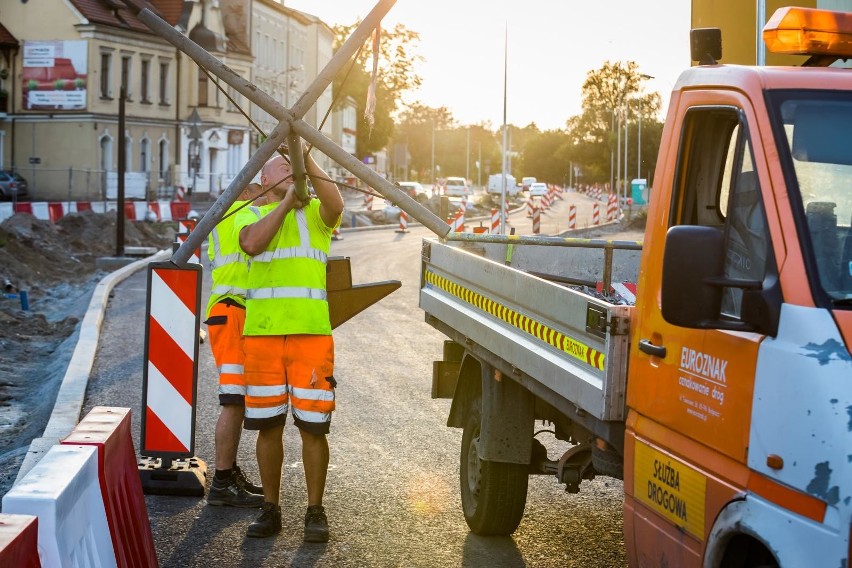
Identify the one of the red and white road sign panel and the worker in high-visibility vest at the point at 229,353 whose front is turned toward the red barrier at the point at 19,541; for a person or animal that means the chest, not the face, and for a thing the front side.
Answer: the red and white road sign panel

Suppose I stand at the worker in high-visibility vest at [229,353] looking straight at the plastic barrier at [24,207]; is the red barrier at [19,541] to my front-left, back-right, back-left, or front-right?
back-left

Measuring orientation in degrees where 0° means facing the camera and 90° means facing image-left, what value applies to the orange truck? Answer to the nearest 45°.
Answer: approximately 315°

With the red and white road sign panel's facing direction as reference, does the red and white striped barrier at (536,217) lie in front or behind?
behind

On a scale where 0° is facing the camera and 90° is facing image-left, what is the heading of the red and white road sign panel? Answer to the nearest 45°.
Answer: approximately 0°
